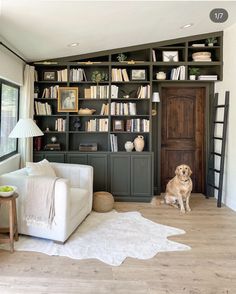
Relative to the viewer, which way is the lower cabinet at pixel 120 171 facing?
toward the camera

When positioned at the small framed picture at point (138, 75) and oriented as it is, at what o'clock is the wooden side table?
The wooden side table is roughly at 1 o'clock from the small framed picture.

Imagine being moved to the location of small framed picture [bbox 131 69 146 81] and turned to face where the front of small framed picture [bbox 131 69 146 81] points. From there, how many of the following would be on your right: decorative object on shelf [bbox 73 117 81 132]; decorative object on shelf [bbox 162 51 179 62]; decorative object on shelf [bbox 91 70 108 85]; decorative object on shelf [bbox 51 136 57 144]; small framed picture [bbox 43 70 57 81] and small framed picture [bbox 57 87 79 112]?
5

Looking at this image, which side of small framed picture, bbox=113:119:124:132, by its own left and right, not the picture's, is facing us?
front

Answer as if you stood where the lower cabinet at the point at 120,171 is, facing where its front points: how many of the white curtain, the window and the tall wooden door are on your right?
2

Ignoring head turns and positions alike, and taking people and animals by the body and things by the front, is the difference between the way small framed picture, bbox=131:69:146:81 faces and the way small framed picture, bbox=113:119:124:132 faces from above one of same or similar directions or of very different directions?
same or similar directions

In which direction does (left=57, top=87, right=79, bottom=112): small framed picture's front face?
toward the camera

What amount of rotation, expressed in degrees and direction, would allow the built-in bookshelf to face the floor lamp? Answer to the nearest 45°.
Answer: approximately 45° to its right

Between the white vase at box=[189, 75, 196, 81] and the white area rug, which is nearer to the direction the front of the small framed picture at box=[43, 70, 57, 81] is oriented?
the white area rug
